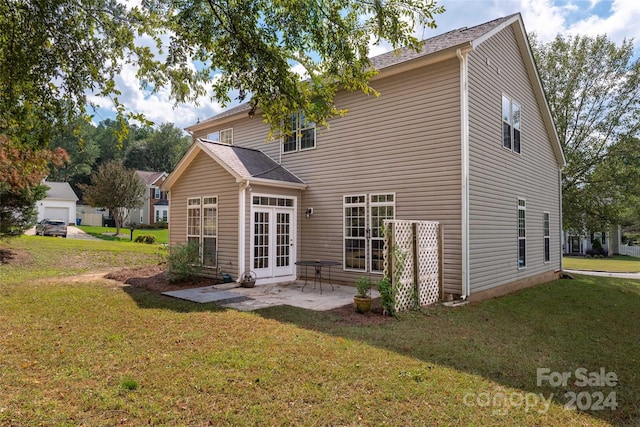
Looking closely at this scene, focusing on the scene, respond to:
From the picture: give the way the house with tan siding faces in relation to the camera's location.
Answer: facing away from the viewer and to the right of the viewer

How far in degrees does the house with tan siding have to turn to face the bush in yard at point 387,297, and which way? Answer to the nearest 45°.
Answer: approximately 135° to its right

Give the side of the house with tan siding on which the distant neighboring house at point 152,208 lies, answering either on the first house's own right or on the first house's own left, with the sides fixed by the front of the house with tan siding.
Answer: on the first house's own left

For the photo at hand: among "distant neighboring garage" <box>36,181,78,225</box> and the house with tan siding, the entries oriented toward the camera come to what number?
1

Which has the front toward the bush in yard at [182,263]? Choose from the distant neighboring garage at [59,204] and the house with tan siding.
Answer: the distant neighboring garage

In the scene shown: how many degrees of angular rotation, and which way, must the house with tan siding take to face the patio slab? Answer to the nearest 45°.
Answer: approximately 180°

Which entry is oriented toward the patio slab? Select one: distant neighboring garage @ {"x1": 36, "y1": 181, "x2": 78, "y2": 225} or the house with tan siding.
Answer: the distant neighboring garage

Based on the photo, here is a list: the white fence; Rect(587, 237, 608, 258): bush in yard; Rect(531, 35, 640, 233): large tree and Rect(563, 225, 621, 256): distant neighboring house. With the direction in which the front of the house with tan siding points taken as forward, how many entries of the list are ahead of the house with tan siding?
4

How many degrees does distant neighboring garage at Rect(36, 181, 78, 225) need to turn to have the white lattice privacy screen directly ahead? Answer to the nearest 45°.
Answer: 0° — it already faces it

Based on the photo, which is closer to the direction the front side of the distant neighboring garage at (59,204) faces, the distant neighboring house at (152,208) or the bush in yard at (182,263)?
the bush in yard
